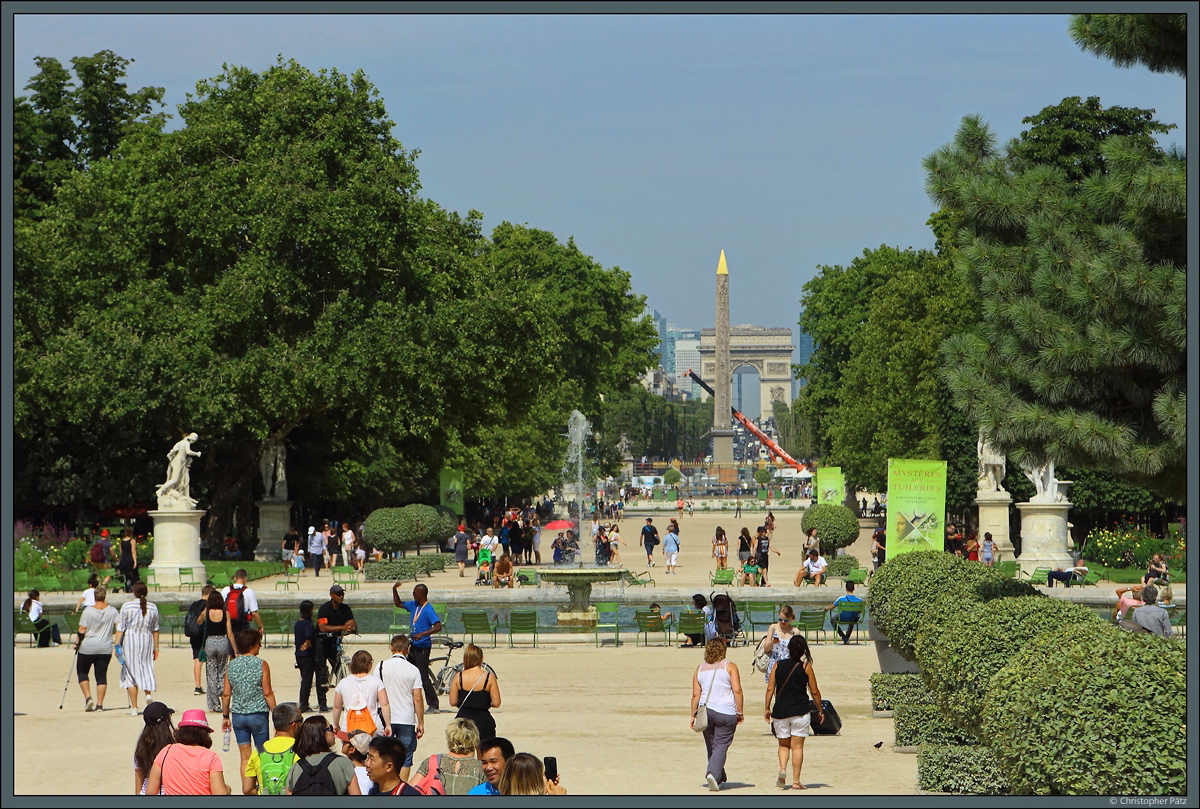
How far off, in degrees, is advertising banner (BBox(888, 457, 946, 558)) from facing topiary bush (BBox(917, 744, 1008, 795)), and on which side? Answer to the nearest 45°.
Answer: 0° — it already faces it

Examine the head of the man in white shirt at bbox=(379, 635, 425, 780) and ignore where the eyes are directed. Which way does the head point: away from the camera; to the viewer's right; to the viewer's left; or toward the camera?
away from the camera

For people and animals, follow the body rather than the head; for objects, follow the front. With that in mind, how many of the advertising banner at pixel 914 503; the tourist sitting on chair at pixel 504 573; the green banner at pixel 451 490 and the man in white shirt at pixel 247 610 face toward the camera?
3

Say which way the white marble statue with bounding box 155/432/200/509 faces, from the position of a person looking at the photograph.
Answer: facing to the right of the viewer

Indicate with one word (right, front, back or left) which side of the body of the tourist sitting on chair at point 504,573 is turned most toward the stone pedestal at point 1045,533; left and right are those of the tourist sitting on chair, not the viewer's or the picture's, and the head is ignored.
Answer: left

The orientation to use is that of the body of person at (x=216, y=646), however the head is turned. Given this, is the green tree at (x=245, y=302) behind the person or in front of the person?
in front

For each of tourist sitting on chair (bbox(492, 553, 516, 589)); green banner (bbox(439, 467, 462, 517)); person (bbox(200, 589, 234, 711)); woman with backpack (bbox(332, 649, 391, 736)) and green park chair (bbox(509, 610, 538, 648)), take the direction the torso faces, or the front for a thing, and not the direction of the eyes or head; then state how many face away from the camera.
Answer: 3

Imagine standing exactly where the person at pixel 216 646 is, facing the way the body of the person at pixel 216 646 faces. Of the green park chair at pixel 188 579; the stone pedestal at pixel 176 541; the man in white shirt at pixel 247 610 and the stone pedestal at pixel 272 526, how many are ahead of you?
4

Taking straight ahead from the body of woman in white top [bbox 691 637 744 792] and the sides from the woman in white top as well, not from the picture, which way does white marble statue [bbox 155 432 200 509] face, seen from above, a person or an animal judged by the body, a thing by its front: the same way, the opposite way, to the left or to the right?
to the right

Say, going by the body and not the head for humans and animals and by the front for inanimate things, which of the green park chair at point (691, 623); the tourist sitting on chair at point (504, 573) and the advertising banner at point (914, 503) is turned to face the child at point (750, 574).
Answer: the green park chair

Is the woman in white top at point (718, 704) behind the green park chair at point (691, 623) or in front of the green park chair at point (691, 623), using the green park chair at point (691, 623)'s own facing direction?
behind

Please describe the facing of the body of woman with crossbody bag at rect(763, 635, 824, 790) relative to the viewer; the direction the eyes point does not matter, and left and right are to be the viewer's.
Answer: facing away from the viewer

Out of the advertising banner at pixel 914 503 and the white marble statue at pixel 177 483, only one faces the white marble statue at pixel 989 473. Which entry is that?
the white marble statue at pixel 177 483
